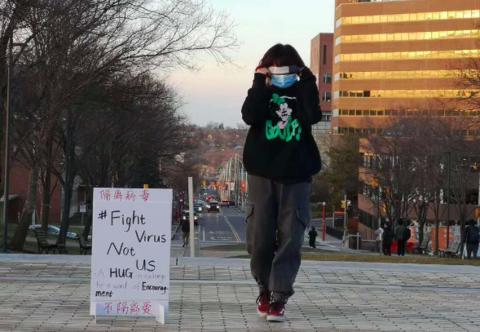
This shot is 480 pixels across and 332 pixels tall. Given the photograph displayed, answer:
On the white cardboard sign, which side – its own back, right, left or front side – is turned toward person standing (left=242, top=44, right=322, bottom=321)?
left

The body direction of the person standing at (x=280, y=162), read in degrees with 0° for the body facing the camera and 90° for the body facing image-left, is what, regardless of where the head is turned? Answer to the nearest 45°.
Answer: approximately 0°

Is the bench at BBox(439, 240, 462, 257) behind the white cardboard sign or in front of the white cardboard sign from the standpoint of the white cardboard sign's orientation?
behind

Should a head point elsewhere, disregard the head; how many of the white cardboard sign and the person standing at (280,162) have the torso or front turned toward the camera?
2

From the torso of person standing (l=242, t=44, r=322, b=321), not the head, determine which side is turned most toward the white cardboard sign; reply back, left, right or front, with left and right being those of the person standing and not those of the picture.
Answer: right

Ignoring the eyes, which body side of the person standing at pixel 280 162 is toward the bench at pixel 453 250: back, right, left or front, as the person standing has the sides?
back

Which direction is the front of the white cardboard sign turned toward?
toward the camera

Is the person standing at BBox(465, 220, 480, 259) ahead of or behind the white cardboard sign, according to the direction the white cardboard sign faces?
behind
